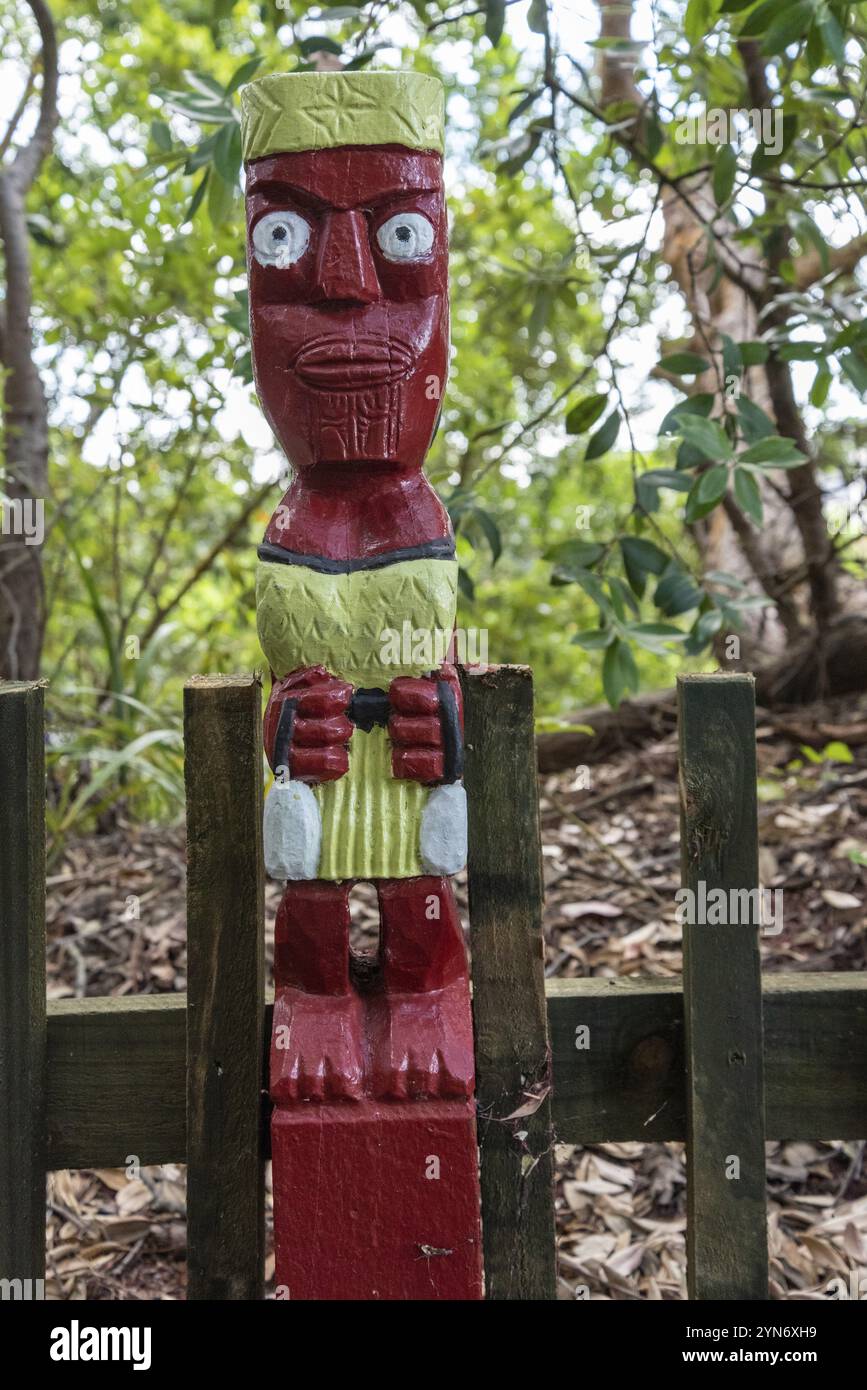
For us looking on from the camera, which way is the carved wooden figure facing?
facing the viewer
